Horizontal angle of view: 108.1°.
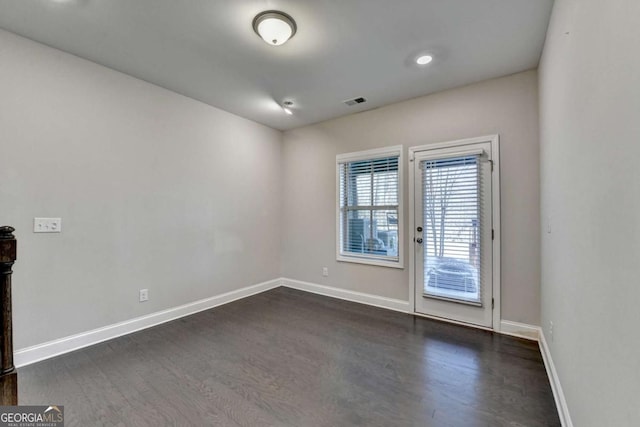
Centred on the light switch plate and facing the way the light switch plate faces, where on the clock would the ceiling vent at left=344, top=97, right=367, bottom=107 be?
The ceiling vent is roughly at 10 o'clock from the light switch plate.

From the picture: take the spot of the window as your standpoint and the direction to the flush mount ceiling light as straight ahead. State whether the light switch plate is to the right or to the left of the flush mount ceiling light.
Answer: right

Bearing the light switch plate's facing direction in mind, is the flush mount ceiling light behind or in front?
in front

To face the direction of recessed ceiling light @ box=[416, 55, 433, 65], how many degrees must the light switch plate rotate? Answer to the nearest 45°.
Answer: approximately 45° to its left

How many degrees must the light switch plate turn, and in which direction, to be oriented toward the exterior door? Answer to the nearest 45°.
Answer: approximately 45° to its left
